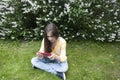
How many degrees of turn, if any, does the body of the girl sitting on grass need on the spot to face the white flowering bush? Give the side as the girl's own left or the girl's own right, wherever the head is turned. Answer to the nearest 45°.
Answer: approximately 135° to the girl's own right

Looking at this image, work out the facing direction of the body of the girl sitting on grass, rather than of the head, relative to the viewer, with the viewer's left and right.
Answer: facing the viewer and to the left of the viewer
